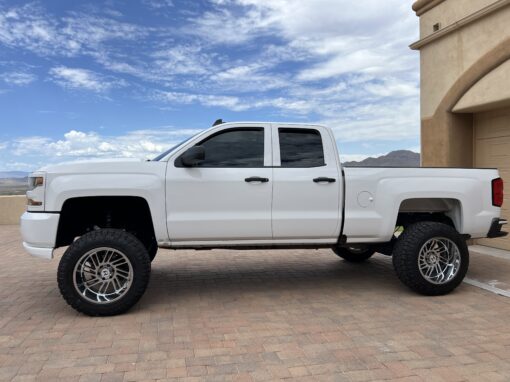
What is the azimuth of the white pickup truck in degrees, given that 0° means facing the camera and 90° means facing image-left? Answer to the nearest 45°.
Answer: approximately 90°
